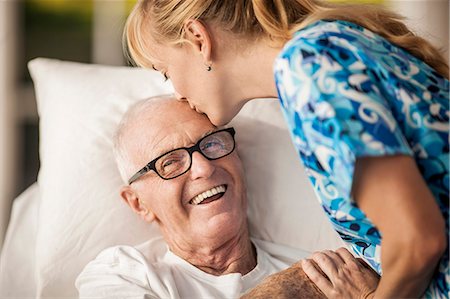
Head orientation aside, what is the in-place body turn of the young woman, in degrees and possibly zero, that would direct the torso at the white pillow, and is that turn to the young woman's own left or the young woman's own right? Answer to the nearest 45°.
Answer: approximately 45° to the young woman's own right

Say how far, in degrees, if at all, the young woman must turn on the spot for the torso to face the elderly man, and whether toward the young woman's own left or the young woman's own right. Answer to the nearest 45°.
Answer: approximately 45° to the young woman's own right

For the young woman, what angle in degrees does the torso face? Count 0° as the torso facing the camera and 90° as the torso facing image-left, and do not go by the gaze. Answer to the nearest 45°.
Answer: approximately 90°
